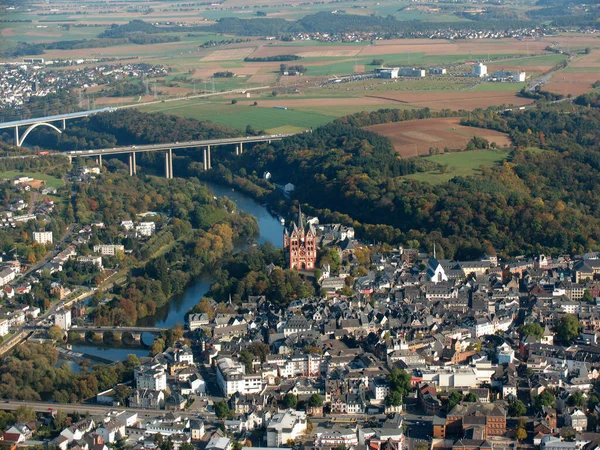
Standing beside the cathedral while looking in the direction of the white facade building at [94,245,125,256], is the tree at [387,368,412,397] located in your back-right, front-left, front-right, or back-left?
back-left

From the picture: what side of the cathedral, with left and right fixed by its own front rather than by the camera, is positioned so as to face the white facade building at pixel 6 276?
right

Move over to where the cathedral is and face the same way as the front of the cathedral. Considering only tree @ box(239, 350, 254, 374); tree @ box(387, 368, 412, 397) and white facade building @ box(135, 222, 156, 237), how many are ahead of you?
2

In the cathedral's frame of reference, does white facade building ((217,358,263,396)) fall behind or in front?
in front

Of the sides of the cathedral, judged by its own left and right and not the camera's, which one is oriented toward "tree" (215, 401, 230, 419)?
front

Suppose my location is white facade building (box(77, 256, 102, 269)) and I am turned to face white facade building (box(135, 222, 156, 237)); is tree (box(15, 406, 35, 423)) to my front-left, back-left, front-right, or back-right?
back-right

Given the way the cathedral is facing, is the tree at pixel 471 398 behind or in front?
in front

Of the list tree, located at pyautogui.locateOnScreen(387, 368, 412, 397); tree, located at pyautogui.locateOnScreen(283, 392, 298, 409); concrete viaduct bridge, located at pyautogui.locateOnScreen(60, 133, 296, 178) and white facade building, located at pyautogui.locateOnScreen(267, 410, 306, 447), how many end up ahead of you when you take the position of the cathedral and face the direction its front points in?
3

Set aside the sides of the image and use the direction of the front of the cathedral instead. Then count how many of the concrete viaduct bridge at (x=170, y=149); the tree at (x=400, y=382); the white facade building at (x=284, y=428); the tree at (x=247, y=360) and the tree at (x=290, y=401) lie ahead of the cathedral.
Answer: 4
